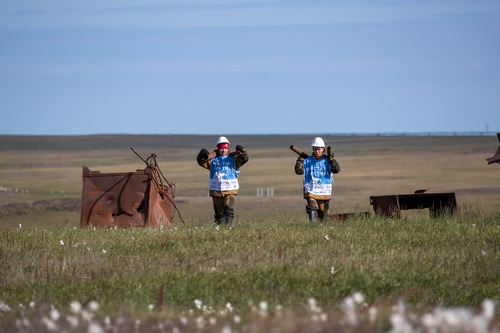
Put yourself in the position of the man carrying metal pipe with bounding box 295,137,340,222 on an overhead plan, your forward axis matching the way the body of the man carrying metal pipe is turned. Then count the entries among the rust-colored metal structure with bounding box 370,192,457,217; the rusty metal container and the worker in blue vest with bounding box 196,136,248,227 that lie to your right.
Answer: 2

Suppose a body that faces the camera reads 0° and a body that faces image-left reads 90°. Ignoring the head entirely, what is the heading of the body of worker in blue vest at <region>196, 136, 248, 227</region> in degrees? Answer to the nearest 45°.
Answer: approximately 0°

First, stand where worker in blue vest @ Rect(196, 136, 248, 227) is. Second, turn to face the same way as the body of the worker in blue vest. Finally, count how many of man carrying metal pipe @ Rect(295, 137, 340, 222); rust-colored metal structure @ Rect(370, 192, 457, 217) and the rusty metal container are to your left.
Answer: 2

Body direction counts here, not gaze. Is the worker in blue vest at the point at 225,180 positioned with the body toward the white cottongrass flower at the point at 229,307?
yes

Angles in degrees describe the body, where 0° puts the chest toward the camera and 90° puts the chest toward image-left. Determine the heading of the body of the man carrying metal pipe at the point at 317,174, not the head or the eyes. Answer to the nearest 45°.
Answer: approximately 0°

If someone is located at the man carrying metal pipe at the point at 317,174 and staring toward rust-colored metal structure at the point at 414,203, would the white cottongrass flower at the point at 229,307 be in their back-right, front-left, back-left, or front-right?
back-right

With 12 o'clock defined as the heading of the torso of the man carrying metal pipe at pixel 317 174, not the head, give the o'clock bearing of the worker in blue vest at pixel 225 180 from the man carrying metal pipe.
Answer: The worker in blue vest is roughly at 3 o'clock from the man carrying metal pipe.

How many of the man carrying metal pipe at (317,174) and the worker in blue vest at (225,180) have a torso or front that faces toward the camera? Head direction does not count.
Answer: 2

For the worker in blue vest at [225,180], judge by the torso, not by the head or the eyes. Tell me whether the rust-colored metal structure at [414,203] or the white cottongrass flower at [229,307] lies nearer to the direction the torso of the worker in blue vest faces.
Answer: the white cottongrass flower
